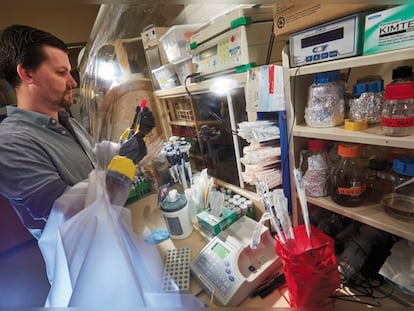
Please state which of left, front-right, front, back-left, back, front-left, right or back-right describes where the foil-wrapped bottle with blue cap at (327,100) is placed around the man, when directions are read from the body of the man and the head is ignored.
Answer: front-right

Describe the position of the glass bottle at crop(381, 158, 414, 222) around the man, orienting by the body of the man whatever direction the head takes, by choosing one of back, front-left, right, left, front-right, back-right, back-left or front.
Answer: front-right

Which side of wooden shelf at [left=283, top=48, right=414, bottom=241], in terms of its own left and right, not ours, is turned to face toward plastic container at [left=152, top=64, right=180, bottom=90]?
right

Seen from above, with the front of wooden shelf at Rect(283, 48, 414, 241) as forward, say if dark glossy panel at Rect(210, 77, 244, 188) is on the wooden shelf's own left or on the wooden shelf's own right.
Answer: on the wooden shelf's own right

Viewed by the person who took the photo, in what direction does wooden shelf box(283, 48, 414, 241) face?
facing the viewer and to the left of the viewer

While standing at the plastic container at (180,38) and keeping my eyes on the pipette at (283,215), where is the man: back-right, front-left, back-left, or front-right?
front-right

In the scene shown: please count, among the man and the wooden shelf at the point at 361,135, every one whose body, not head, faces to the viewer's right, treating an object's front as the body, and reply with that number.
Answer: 1

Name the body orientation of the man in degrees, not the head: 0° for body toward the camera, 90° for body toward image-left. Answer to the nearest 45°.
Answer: approximately 270°

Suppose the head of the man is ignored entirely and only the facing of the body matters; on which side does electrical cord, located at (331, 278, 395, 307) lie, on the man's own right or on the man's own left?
on the man's own right

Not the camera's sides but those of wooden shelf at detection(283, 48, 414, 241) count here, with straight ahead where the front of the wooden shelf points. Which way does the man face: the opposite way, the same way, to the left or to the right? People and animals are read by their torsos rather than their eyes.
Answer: the opposite way

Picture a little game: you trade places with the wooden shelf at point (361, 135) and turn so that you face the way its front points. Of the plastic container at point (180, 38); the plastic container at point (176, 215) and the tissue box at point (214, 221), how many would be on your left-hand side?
0

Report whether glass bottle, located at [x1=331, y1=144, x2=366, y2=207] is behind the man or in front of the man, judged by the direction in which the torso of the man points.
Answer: in front

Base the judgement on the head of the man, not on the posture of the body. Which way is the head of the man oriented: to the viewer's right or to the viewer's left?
to the viewer's right

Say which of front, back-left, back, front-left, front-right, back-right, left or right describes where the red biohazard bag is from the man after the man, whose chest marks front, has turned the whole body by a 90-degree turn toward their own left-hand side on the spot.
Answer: back-right
